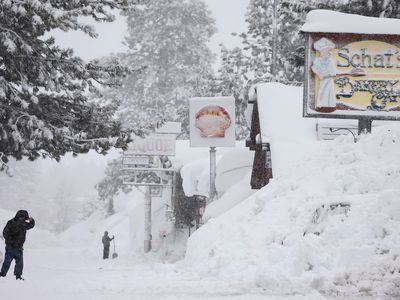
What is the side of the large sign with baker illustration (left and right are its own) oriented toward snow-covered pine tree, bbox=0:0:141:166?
right

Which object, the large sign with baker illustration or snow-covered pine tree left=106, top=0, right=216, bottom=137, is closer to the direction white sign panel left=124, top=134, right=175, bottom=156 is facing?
the large sign with baker illustration

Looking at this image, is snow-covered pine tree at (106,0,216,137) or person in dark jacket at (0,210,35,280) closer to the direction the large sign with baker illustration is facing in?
the person in dark jacket

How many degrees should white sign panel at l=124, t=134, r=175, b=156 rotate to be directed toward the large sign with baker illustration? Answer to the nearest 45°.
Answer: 0° — it already faces it

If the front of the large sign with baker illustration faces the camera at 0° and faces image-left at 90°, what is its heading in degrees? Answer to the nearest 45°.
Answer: approximately 0°

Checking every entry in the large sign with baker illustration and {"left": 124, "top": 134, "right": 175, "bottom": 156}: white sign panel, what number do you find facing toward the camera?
2

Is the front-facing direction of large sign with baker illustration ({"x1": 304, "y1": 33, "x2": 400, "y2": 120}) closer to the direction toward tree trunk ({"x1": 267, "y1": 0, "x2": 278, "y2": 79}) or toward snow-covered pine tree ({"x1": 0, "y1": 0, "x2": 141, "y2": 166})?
the snow-covered pine tree

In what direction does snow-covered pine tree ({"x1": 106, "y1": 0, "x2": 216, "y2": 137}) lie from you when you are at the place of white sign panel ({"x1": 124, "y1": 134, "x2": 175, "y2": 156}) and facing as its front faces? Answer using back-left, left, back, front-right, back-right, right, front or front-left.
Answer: back

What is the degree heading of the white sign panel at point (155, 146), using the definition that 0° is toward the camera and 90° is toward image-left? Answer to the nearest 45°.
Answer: approximately 0°

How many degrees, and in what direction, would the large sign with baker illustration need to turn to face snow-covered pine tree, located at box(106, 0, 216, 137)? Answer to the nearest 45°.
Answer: approximately 135° to its right

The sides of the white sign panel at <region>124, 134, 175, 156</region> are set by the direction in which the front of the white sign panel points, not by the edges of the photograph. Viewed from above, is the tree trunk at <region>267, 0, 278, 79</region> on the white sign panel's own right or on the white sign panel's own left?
on the white sign panel's own left
